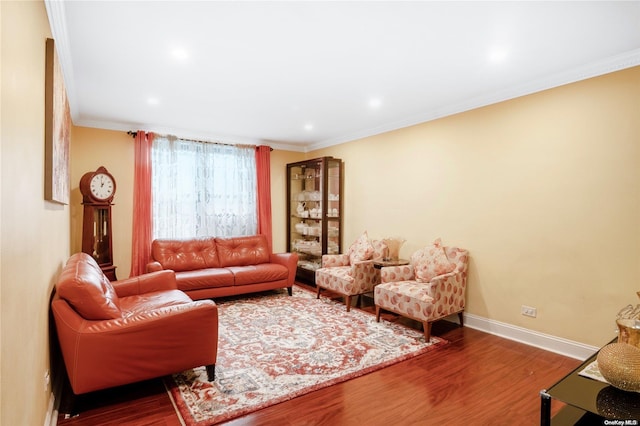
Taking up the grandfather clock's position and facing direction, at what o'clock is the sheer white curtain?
The sheer white curtain is roughly at 10 o'clock from the grandfather clock.

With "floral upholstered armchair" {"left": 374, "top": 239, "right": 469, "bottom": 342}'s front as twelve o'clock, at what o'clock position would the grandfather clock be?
The grandfather clock is roughly at 1 o'clock from the floral upholstered armchair.

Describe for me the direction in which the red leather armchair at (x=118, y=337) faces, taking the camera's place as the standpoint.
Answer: facing to the right of the viewer

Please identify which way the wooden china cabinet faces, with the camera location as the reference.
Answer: facing the viewer and to the left of the viewer

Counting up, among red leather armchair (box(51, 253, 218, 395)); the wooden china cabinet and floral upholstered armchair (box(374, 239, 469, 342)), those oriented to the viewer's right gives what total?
1

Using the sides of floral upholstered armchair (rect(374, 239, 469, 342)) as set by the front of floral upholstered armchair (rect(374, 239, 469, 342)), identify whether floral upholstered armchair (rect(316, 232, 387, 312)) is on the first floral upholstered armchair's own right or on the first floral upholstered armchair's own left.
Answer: on the first floral upholstered armchair's own right

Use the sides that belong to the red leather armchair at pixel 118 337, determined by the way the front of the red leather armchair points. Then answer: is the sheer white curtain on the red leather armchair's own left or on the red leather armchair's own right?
on the red leather armchair's own left

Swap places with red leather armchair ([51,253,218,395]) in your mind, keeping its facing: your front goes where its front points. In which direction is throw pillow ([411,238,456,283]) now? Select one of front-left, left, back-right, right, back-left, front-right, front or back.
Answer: front

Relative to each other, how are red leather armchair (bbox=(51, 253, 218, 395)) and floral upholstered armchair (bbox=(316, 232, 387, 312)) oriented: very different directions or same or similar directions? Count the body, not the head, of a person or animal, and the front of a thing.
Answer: very different directions

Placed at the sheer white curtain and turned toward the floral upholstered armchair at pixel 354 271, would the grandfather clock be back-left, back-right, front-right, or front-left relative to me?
back-right

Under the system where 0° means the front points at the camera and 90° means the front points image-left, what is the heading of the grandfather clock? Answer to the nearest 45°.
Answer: approximately 315°

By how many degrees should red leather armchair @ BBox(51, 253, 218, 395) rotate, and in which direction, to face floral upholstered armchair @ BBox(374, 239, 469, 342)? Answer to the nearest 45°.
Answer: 0° — it already faces it

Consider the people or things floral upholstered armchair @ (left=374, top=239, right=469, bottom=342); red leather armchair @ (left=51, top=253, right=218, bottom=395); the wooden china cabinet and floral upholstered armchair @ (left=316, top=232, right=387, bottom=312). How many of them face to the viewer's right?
1
